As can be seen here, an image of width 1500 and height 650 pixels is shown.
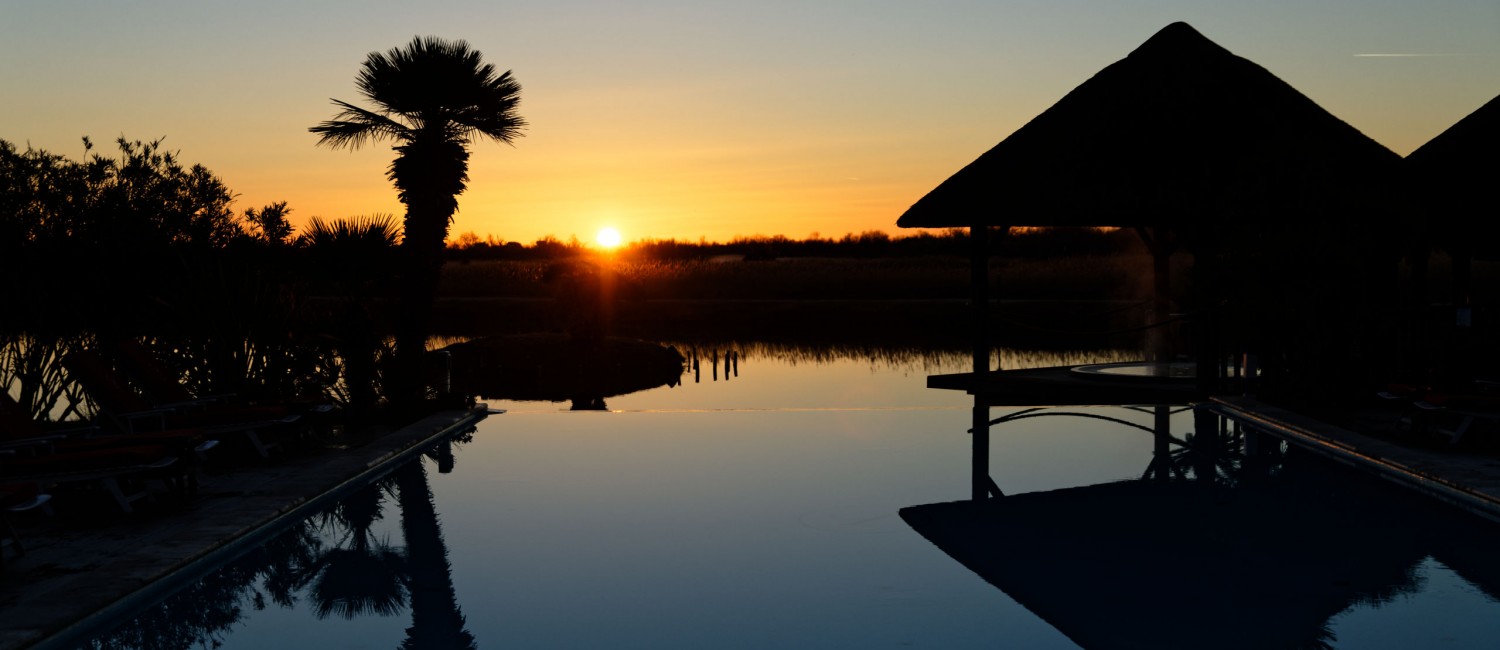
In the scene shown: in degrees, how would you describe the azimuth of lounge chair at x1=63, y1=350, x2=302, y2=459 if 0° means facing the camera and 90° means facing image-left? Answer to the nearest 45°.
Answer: approximately 270°

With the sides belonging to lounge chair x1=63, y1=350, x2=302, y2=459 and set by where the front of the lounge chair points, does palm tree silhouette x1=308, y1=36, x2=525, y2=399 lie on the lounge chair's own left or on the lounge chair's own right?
on the lounge chair's own left

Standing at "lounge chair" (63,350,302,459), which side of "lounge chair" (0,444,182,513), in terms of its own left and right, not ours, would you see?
left

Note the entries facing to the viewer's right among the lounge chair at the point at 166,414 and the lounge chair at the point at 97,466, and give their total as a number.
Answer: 2

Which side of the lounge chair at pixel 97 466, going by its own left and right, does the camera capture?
right

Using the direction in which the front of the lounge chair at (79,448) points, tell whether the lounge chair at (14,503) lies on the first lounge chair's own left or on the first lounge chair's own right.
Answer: on the first lounge chair's own right

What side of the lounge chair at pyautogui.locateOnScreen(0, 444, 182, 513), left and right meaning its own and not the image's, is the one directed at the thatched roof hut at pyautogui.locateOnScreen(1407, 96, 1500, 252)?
front

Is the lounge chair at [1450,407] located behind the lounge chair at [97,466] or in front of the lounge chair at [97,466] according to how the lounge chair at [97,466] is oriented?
in front

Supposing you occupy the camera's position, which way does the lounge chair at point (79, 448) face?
facing to the right of the viewer

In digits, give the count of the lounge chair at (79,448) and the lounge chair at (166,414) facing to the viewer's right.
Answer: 2
